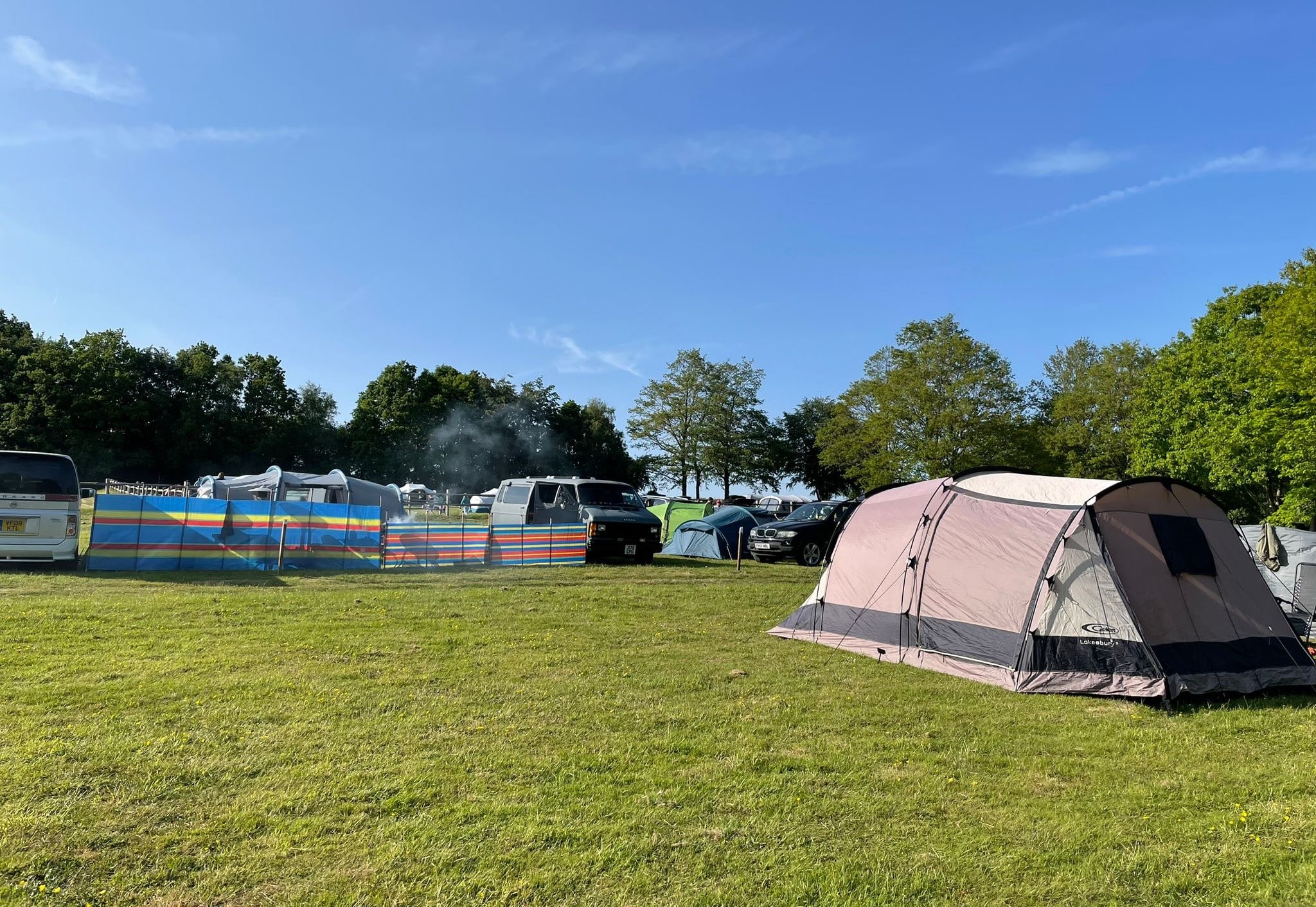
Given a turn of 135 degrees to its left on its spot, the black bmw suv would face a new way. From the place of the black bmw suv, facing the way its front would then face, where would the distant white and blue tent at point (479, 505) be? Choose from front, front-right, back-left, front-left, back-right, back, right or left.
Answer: back-left

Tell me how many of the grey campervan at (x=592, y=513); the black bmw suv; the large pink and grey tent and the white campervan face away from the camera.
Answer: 1

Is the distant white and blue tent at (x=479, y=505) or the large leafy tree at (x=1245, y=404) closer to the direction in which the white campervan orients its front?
the distant white and blue tent

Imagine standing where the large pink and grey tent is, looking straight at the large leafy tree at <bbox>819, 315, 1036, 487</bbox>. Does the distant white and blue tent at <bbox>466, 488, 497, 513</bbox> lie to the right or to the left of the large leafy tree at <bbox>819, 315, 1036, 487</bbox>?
left

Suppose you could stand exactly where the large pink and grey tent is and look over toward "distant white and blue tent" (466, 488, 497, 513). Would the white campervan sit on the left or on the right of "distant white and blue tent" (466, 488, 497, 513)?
left

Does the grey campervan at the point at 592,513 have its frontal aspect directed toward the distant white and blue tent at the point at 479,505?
no

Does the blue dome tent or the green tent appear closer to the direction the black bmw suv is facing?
the blue dome tent

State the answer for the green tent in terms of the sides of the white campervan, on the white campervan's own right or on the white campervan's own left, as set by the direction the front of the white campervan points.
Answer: on the white campervan's own right

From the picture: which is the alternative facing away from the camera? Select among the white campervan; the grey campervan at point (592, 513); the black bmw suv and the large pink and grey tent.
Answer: the white campervan

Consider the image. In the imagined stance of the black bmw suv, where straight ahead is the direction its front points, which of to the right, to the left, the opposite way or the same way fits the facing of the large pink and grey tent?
to the left

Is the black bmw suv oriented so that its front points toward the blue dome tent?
no

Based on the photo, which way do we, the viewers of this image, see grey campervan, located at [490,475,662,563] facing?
facing the viewer and to the right of the viewer

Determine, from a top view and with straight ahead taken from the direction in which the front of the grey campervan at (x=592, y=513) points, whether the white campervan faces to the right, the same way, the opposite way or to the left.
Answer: the opposite way

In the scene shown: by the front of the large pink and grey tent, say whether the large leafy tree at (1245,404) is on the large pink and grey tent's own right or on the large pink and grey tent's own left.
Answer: on the large pink and grey tent's own left

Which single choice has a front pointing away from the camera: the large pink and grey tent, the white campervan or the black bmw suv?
the white campervan

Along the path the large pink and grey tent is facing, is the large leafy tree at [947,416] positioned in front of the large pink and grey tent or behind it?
behind

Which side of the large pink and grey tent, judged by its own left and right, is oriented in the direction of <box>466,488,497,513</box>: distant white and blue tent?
back

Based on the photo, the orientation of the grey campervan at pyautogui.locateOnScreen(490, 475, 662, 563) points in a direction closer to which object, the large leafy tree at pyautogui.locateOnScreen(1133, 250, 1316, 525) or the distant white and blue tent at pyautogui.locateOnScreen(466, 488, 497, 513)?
the large leafy tree

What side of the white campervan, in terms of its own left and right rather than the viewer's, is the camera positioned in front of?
back

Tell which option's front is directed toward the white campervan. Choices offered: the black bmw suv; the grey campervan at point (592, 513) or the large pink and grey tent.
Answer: the black bmw suv
